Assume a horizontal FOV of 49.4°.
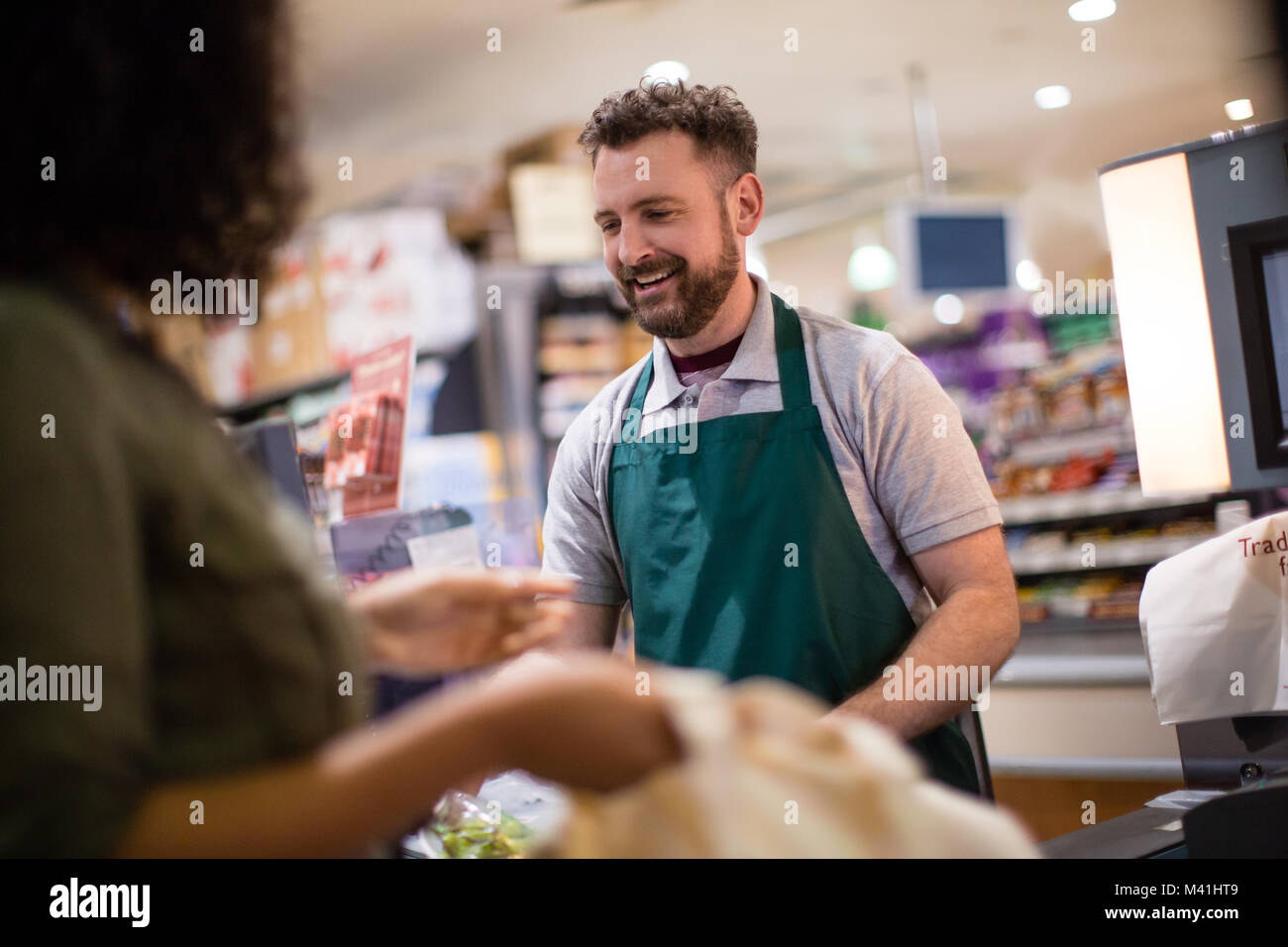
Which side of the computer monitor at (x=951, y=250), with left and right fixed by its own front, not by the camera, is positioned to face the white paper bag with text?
front

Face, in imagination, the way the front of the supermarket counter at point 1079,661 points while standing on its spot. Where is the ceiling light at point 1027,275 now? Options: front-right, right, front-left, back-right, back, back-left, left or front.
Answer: back

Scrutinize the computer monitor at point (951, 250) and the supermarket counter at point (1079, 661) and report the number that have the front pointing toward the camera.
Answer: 2

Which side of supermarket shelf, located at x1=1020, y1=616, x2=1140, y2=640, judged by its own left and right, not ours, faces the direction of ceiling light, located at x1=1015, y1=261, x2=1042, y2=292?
back

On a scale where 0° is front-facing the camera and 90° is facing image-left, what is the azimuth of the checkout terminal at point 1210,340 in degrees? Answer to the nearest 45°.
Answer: approximately 45°

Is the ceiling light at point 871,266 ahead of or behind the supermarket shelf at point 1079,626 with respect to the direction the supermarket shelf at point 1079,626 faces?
behind

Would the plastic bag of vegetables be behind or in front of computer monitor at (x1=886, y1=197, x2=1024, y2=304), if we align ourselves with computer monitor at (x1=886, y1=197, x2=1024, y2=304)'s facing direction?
in front

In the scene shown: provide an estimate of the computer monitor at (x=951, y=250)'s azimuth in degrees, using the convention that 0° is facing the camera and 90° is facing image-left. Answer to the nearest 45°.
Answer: approximately 0°

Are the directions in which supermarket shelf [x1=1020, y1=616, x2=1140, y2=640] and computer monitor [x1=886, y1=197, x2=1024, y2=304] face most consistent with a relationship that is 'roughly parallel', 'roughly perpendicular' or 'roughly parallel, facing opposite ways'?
roughly parallel

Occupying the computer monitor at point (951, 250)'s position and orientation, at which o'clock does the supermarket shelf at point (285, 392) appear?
The supermarket shelf is roughly at 2 o'clock from the computer monitor.
